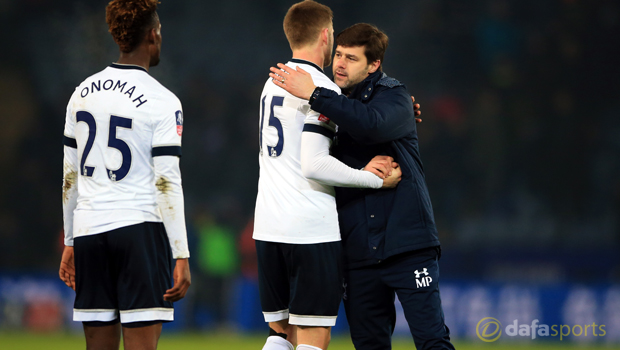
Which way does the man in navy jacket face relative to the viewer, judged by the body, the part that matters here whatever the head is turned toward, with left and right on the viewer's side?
facing the viewer and to the left of the viewer

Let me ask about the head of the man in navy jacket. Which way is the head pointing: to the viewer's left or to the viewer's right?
to the viewer's left
